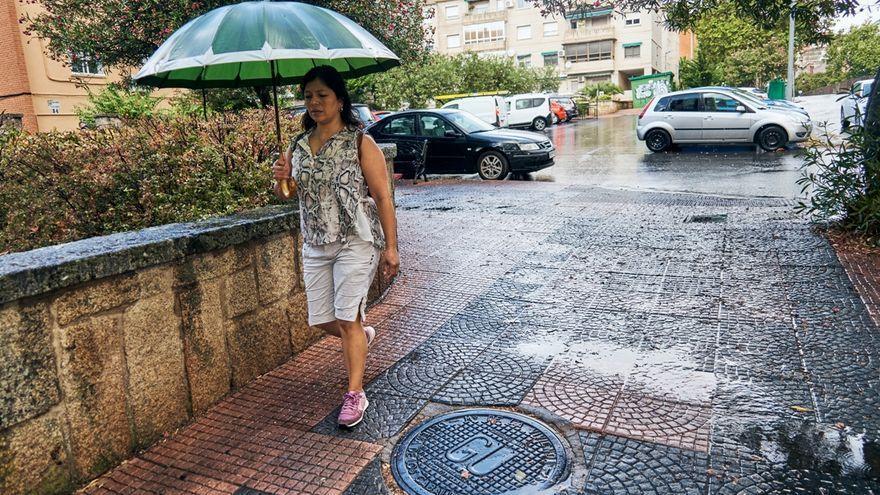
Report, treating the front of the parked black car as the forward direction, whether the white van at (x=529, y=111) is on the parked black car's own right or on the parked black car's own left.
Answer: on the parked black car's own left

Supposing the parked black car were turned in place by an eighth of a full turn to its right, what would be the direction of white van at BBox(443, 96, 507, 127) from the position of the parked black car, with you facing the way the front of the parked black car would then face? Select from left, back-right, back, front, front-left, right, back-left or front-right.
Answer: back

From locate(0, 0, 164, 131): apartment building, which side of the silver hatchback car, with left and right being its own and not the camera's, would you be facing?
back

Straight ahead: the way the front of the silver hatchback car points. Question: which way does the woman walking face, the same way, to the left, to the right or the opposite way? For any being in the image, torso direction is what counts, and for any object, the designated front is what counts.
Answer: to the right

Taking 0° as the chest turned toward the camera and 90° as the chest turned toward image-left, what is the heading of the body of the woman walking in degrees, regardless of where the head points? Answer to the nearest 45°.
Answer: approximately 45°

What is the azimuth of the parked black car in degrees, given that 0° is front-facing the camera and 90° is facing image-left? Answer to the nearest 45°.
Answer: approximately 315°

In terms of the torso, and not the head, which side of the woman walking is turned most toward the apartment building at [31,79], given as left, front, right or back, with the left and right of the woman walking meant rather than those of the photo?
right

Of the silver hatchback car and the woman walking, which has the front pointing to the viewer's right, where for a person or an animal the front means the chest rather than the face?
the silver hatchback car

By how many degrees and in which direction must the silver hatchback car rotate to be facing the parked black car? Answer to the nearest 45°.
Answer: approximately 135° to its right

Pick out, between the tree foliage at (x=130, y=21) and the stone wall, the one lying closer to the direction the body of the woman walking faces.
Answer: the stone wall

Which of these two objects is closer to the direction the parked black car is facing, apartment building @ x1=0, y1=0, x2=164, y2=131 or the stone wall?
the stone wall

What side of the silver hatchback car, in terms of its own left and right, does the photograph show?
right

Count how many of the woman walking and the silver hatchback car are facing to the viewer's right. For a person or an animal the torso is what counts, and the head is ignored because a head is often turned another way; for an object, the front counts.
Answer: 1

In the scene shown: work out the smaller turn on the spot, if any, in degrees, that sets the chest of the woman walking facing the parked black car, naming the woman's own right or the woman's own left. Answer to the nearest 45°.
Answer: approximately 135° to the woman's own right

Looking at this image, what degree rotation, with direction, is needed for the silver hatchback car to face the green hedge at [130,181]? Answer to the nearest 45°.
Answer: approximately 90° to its right

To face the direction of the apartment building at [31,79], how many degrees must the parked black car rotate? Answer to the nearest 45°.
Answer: approximately 180°
